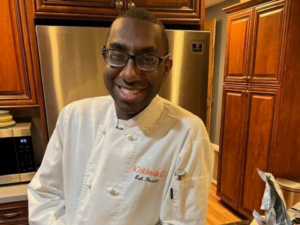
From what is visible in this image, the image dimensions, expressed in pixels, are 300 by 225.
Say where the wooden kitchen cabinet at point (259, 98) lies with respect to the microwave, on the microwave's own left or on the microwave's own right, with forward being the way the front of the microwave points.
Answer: on the microwave's own left

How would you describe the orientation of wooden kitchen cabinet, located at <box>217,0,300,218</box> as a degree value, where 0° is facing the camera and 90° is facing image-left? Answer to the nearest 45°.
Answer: approximately 45°

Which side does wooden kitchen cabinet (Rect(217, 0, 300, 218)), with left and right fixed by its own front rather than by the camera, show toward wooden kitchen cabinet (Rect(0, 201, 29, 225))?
front

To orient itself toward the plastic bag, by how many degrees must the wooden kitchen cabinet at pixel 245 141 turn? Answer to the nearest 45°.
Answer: approximately 45° to its left

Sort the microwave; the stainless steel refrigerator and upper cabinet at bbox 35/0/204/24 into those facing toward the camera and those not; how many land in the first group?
3

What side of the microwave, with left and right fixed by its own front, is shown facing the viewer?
front

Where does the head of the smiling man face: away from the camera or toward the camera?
toward the camera

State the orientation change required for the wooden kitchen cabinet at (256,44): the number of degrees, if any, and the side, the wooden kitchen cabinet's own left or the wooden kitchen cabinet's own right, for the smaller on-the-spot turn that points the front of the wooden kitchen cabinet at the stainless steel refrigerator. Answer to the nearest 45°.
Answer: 0° — it already faces it

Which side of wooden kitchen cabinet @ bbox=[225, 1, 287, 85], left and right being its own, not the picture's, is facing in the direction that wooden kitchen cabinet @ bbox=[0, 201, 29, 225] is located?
front

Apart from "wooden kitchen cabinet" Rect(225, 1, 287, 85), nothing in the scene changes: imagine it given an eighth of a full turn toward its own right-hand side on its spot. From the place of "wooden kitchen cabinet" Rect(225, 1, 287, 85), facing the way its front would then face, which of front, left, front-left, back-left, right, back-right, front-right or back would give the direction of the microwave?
front-left

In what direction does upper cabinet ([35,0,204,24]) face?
toward the camera

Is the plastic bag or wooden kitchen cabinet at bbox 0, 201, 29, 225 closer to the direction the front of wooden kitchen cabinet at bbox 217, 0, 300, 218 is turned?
the wooden kitchen cabinet

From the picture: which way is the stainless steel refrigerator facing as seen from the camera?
toward the camera

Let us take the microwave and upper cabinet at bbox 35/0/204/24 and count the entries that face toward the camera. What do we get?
2
